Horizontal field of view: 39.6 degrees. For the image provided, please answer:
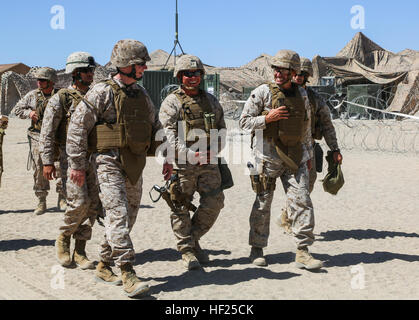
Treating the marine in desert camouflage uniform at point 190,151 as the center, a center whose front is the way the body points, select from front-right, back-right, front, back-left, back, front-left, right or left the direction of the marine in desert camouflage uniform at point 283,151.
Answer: left

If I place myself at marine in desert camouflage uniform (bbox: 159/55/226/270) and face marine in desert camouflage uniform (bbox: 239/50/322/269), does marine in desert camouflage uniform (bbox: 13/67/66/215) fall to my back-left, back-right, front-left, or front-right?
back-left

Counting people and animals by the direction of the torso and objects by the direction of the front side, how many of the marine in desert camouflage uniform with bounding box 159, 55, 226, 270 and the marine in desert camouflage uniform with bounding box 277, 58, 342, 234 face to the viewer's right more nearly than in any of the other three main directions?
0

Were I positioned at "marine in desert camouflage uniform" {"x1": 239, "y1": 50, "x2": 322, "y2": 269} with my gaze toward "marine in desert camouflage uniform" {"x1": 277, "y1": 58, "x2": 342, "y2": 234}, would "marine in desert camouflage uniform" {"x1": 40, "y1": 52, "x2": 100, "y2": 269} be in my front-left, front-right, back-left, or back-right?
back-left

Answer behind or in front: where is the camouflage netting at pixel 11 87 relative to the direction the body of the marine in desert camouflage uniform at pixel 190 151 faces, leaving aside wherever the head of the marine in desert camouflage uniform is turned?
behind

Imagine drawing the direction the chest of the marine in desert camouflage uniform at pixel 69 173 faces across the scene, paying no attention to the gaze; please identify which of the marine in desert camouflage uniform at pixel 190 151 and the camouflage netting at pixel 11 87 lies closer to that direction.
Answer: the marine in desert camouflage uniform

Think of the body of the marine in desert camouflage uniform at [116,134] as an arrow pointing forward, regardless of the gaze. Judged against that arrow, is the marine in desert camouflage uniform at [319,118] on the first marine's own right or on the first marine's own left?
on the first marine's own left

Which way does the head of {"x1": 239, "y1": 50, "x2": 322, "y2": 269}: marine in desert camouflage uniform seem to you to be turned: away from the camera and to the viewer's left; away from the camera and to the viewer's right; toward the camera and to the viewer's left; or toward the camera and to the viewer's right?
toward the camera and to the viewer's left

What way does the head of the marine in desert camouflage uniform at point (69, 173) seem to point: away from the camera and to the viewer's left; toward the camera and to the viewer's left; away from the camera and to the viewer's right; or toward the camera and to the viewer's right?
toward the camera and to the viewer's right
